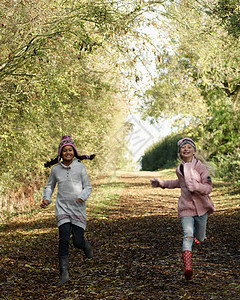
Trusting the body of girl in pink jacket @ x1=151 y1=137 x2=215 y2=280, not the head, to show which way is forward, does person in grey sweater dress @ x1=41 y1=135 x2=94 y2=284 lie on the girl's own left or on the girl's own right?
on the girl's own right

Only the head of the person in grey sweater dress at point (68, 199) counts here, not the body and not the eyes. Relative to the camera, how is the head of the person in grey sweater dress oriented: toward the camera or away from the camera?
toward the camera

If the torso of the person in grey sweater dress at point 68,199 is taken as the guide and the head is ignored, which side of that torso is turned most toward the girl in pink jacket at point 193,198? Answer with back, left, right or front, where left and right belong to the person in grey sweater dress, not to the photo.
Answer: left

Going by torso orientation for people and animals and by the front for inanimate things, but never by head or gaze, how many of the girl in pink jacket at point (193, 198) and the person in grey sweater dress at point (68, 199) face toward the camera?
2

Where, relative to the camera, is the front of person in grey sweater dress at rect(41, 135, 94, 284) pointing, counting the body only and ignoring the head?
toward the camera

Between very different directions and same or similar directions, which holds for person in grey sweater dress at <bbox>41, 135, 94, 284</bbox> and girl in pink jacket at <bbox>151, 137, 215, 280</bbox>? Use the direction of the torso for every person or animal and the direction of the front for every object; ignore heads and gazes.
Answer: same or similar directions
